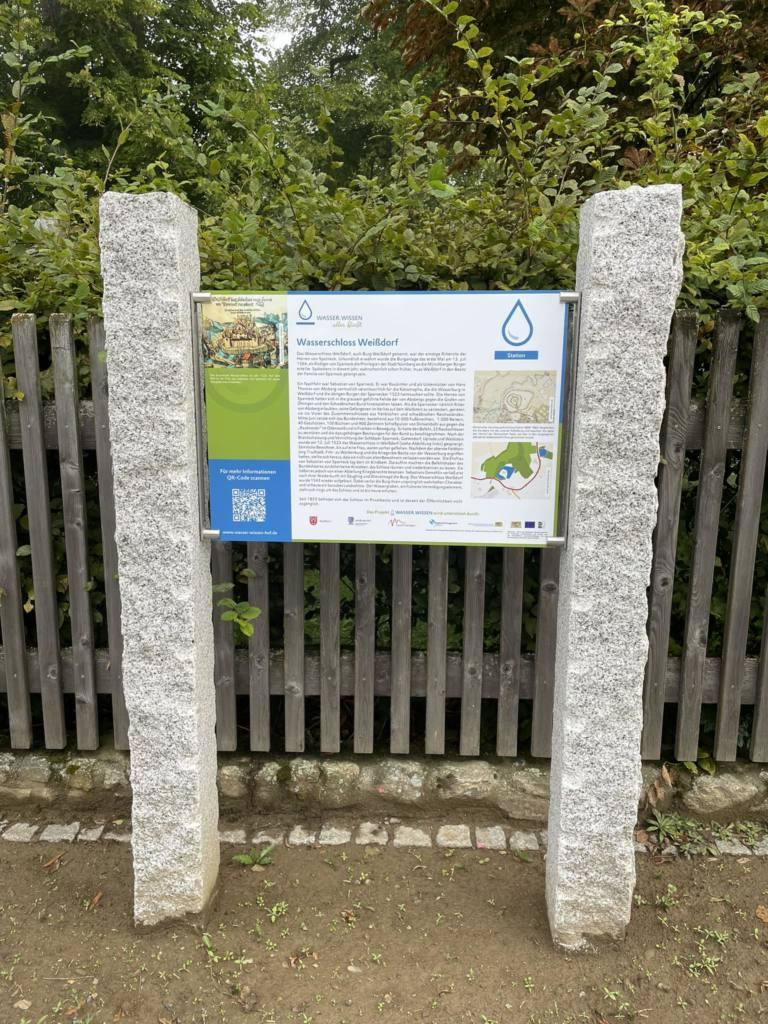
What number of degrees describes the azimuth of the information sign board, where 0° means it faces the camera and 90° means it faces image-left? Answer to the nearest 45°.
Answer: approximately 0°
